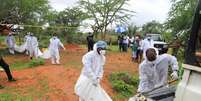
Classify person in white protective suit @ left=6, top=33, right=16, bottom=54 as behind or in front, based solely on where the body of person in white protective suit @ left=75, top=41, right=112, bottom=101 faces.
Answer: behind

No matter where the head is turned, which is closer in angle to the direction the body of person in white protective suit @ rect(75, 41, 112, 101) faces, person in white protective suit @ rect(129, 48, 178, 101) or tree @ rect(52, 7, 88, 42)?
the person in white protective suit

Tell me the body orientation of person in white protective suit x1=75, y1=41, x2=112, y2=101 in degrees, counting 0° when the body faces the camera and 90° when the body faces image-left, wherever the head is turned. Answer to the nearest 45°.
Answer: approximately 315°

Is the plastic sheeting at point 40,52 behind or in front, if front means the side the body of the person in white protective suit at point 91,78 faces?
behind

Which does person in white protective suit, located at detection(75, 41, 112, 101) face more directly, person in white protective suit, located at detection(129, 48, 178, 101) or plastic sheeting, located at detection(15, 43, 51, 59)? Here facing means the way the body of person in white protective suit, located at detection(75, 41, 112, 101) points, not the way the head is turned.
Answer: the person in white protective suit
